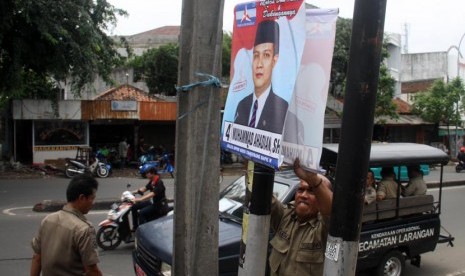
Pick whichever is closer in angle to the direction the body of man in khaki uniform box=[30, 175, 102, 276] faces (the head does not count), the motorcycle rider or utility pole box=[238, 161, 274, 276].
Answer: the motorcycle rider

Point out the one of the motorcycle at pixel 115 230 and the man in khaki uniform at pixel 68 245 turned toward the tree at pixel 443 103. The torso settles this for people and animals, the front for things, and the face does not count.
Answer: the man in khaki uniform

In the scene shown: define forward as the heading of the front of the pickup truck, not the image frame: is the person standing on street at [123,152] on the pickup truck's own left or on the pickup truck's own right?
on the pickup truck's own right

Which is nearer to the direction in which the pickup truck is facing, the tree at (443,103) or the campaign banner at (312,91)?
the campaign banner

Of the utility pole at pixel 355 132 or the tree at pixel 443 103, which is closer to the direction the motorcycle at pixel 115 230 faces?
the utility pole
